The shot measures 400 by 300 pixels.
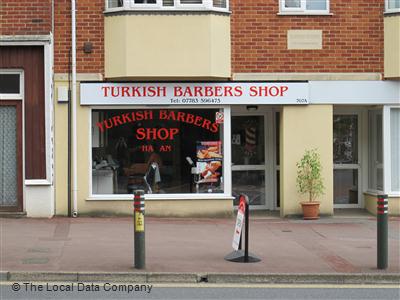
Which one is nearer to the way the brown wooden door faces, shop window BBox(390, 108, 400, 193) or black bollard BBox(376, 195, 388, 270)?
the black bollard

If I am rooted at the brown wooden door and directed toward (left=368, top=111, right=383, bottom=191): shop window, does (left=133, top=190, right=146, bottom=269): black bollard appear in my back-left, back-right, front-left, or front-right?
front-right

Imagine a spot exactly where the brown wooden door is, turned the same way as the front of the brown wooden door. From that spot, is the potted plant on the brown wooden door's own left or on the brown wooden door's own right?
on the brown wooden door's own left

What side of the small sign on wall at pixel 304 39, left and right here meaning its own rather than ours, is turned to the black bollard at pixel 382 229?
front

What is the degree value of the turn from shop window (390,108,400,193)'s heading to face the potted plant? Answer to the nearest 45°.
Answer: approximately 45° to its right

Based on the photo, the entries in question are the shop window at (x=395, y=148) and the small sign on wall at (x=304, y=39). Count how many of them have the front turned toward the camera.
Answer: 2

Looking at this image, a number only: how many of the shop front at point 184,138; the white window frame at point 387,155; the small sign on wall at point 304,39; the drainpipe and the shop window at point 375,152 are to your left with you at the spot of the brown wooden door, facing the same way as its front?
5

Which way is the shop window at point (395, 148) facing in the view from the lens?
facing the viewer

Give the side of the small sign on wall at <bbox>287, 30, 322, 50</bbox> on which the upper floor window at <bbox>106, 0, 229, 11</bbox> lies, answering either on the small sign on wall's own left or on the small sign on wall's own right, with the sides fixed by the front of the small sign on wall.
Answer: on the small sign on wall's own right

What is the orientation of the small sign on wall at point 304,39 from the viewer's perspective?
toward the camera

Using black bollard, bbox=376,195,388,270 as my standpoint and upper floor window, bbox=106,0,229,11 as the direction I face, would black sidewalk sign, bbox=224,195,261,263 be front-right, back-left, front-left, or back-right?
front-left

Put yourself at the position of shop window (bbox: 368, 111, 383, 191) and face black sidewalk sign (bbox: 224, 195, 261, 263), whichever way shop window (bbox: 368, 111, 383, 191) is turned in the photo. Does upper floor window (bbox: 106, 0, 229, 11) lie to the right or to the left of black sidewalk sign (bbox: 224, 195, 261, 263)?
right

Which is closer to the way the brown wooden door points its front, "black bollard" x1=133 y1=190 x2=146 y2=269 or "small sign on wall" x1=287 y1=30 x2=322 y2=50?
the black bollard

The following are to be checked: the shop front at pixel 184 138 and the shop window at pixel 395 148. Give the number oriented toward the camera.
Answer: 2

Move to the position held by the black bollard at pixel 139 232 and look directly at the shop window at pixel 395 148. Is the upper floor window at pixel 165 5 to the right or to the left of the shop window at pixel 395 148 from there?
left

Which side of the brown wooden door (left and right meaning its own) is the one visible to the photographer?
front

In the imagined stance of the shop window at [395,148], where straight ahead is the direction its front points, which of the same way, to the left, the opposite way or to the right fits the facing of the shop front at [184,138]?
the same way

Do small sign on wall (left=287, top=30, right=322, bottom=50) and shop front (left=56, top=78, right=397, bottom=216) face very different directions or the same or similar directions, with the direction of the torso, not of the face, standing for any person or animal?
same or similar directions
